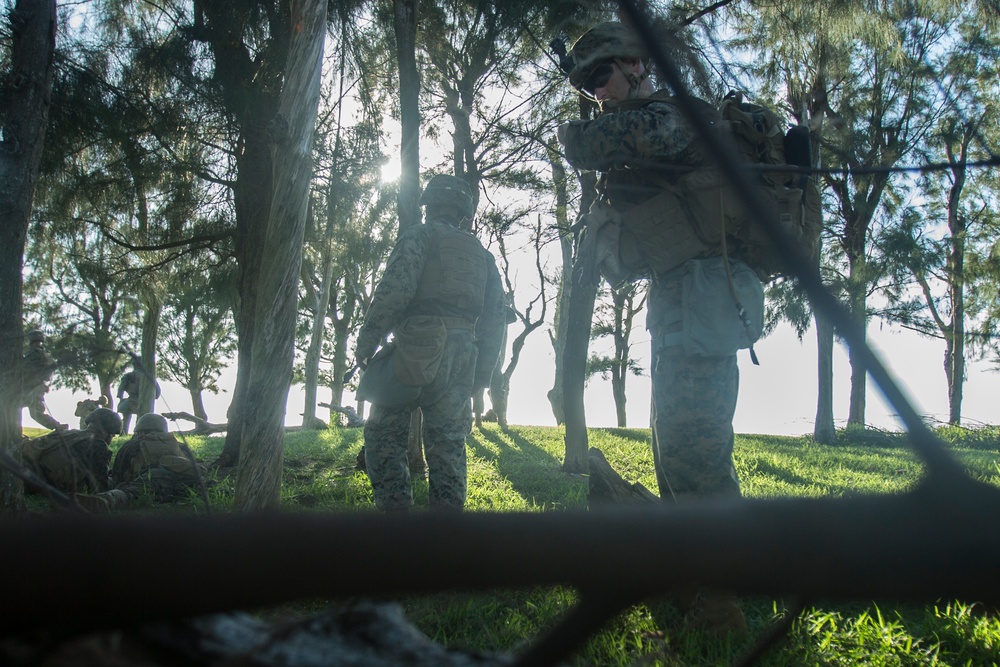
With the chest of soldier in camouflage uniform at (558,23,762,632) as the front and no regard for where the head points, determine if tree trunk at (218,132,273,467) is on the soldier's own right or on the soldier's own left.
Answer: on the soldier's own right

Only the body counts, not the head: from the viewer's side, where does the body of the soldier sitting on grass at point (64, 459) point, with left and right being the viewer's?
facing away from the viewer and to the right of the viewer

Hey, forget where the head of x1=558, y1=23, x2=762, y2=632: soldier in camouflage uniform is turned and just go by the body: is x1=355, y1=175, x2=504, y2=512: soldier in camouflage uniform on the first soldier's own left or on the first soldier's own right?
on the first soldier's own right

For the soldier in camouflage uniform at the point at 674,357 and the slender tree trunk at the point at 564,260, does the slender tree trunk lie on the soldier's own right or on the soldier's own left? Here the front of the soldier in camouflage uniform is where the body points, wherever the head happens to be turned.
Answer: on the soldier's own right

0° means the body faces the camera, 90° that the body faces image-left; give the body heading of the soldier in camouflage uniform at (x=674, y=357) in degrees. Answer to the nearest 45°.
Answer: approximately 45°

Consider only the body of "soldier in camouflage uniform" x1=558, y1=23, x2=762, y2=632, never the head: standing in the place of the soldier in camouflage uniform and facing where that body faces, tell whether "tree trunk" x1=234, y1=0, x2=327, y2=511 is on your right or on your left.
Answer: on your right

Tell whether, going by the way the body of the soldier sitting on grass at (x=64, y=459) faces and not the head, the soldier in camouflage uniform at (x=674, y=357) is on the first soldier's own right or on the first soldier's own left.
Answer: on the first soldier's own right
